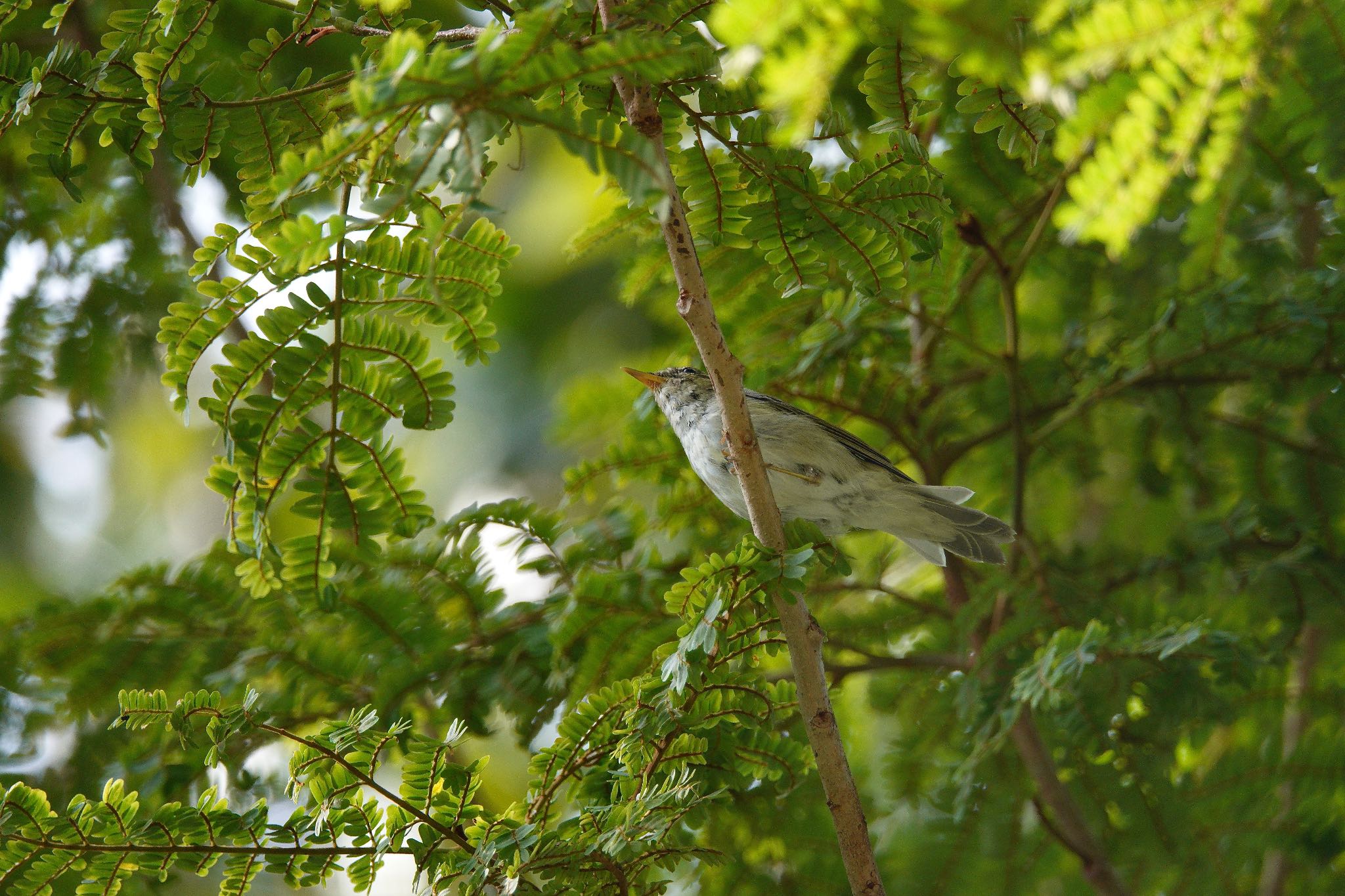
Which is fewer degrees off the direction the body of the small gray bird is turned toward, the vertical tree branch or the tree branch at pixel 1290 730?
the vertical tree branch

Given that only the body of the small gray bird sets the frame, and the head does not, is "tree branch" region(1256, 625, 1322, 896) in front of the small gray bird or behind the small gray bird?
behind

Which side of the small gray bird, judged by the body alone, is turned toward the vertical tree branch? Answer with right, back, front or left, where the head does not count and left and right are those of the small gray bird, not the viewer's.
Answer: left

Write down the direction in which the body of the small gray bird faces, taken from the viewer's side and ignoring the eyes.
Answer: to the viewer's left
